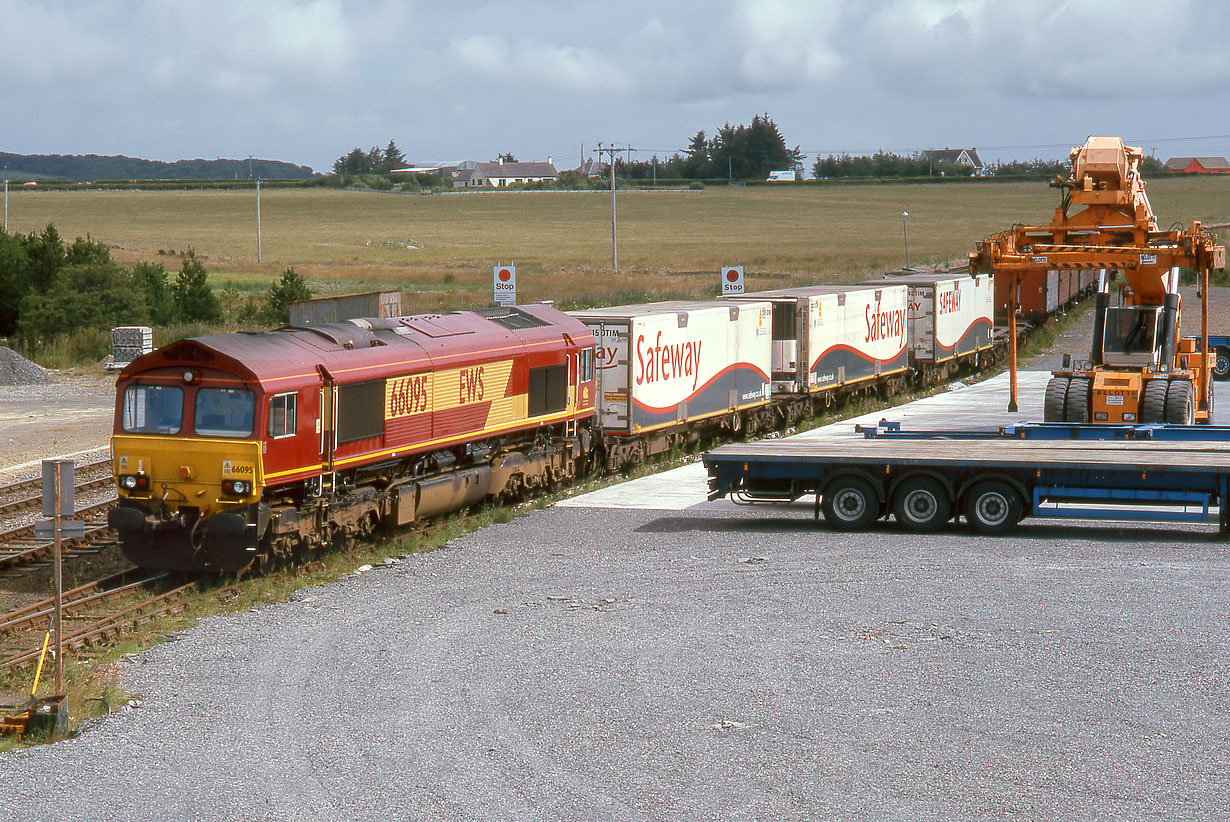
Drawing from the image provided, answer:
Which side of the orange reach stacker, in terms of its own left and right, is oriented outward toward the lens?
front

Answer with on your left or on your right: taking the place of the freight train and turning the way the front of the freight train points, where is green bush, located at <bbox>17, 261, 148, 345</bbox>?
on your right

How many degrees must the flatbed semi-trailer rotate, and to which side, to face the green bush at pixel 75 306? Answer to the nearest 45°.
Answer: approximately 135° to its left

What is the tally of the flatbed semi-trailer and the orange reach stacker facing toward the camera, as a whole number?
1

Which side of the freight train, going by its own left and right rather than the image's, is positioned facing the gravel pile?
right

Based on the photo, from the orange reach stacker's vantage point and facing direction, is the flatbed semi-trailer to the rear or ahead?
ahead

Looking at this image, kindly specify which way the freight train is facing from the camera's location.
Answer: facing the viewer and to the left of the viewer

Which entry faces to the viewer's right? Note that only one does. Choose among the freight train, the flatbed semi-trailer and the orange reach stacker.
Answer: the flatbed semi-trailer

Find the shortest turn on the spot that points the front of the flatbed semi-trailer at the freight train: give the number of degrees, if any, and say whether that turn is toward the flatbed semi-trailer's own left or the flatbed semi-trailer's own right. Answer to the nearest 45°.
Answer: approximately 180°

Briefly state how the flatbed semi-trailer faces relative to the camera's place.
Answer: facing to the right of the viewer

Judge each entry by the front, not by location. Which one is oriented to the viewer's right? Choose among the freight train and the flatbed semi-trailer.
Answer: the flatbed semi-trailer

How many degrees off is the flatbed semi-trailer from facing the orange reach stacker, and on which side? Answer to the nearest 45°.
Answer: approximately 90° to its left

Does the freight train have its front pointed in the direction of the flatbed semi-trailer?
no

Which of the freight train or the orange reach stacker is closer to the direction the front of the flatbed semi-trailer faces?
the orange reach stacker
